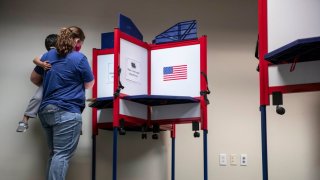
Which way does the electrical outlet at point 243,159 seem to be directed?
toward the camera

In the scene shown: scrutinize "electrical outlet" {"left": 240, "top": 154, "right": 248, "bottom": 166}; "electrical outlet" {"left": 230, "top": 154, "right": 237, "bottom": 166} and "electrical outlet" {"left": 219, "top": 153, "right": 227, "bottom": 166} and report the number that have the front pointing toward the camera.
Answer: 3

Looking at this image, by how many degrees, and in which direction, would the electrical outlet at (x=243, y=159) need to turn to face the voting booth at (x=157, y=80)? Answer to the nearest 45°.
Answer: approximately 45° to its right

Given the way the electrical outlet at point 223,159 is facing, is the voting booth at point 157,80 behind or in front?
in front

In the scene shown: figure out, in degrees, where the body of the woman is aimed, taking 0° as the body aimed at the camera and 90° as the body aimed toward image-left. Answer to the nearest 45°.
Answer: approximately 225°

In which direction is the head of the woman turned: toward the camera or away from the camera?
away from the camera

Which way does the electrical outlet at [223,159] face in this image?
toward the camera

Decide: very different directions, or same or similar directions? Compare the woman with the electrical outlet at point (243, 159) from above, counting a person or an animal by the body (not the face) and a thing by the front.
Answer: very different directions
